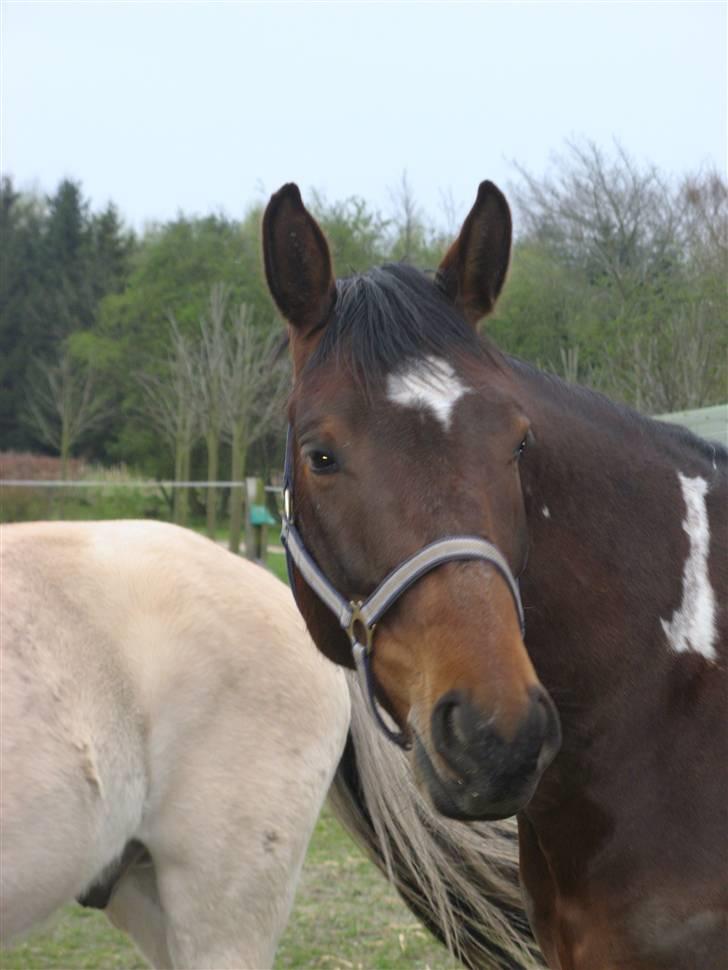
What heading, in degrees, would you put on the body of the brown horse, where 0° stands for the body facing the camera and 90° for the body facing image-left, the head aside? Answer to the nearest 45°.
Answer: approximately 45°

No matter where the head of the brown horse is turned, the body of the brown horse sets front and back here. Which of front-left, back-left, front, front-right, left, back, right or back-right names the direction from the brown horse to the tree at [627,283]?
back-right

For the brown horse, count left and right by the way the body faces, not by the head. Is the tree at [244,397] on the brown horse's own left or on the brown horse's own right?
on the brown horse's own right

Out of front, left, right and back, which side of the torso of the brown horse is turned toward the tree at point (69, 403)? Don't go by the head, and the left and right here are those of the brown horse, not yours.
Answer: right

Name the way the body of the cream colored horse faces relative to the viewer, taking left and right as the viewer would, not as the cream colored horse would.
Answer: facing to the left of the viewer

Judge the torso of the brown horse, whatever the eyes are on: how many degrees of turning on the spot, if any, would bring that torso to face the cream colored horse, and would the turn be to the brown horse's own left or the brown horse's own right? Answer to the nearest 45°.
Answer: approximately 90° to the brown horse's own right

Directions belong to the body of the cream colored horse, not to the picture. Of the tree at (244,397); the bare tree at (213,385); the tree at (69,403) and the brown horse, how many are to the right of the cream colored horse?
3

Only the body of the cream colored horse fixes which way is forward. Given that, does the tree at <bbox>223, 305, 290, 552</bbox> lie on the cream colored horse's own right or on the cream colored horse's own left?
on the cream colored horse's own right

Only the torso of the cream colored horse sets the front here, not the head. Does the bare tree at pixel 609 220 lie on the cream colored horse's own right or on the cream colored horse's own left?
on the cream colored horse's own right

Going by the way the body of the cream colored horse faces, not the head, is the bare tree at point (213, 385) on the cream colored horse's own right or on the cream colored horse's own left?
on the cream colored horse's own right

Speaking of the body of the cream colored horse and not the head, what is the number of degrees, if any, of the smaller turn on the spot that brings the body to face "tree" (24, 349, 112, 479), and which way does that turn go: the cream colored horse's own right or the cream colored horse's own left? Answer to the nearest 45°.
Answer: approximately 90° to the cream colored horse's own right

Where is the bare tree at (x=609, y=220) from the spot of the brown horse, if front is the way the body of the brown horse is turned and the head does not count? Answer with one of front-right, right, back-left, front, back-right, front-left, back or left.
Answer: back-right
